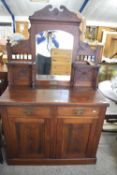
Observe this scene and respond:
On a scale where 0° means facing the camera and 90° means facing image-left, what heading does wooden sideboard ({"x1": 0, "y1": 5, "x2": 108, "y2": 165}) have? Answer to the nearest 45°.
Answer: approximately 0°
